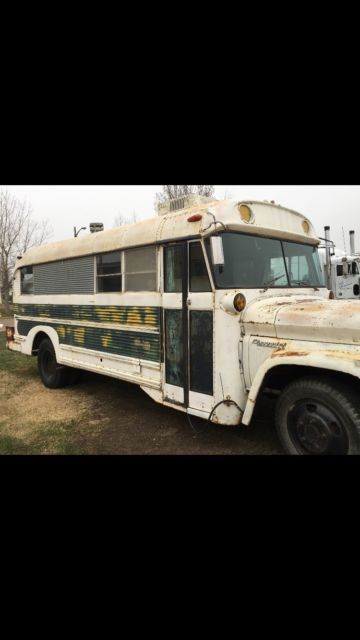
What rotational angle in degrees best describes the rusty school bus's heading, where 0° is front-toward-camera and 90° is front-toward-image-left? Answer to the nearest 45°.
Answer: approximately 315°
